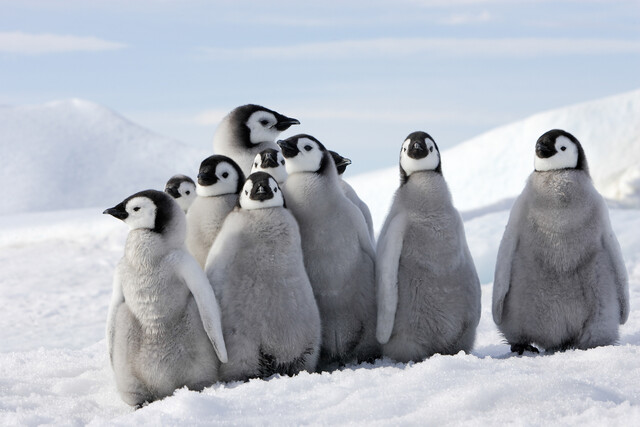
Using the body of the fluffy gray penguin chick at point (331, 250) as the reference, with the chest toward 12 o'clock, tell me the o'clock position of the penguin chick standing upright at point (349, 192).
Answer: The penguin chick standing upright is roughly at 5 o'clock from the fluffy gray penguin chick.

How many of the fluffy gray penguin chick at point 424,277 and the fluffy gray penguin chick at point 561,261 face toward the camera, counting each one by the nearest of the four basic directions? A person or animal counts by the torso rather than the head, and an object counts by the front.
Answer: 2

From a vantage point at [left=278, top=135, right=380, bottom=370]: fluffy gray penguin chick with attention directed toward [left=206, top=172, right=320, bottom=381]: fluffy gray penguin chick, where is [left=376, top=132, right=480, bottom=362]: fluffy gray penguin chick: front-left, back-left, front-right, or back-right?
back-left

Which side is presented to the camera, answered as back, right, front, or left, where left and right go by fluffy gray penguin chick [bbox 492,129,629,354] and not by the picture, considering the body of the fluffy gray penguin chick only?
front

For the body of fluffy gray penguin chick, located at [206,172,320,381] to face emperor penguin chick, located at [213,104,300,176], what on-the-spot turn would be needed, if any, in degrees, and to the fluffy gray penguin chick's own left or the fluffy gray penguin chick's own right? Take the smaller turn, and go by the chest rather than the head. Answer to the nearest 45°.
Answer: approximately 180°

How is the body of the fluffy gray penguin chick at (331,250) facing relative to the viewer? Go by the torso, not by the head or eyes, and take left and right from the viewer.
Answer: facing the viewer and to the left of the viewer

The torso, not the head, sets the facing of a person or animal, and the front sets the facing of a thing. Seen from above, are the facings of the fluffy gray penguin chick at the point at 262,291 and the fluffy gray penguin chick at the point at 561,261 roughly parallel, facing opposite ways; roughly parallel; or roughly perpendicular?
roughly parallel

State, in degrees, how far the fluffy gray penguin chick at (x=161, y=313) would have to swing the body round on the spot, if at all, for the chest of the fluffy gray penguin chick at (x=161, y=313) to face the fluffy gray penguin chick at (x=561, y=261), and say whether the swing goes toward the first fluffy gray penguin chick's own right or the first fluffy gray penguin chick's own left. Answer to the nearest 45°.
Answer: approximately 135° to the first fluffy gray penguin chick's own left

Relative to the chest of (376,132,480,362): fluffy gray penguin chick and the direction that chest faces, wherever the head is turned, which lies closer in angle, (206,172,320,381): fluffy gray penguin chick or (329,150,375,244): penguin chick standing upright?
the fluffy gray penguin chick
